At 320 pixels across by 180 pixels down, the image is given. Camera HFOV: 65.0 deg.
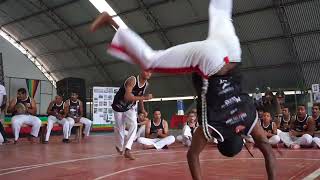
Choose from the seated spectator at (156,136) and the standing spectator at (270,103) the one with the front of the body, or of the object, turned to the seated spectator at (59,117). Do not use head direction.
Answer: the standing spectator at (270,103)

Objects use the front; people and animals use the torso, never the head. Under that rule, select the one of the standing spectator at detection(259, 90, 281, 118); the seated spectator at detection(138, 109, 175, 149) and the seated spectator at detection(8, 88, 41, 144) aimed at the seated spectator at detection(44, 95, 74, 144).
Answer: the standing spectator at detection(259, 90, 281, 118)

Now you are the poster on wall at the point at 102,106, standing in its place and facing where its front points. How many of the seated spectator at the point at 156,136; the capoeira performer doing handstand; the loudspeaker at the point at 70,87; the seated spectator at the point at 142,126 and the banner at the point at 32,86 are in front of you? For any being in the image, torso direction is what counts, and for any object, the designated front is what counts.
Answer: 3

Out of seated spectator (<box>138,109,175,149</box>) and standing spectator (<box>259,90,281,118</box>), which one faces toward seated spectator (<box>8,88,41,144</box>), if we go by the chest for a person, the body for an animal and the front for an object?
standing spectator (<box>259,90,281,118</box>)

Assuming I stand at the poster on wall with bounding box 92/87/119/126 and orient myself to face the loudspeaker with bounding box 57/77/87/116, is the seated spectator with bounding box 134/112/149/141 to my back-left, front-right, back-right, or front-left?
back-left

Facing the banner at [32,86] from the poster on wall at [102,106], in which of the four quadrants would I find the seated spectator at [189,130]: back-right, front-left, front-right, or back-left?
back-left

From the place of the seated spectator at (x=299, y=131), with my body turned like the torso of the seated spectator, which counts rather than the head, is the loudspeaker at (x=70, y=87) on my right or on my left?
on my right
